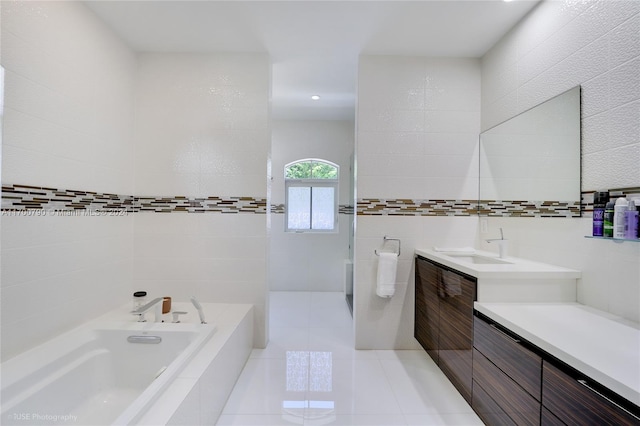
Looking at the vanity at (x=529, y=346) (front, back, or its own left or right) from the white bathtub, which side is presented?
front

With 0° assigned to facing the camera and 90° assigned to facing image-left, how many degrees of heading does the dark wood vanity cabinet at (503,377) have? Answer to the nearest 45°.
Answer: approximately 45°

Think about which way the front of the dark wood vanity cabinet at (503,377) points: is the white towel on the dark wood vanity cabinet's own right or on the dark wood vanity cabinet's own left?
on the dark wood vanity cabinet's own right

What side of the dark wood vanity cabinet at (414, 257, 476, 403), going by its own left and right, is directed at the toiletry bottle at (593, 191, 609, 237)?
left

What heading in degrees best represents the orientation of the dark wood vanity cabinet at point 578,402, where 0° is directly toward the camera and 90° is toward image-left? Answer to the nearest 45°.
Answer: approximately 45°

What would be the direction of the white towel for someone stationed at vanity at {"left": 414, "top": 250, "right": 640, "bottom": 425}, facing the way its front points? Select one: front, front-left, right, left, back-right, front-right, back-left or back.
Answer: right

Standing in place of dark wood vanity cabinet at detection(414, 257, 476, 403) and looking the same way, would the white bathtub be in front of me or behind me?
in front

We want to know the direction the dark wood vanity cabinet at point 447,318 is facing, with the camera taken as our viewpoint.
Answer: facing the viewer and to the left of the viewer
